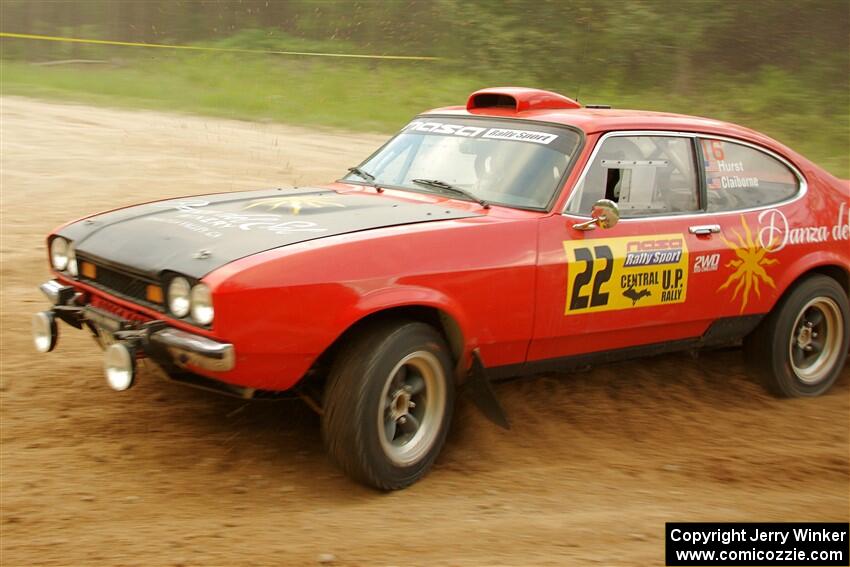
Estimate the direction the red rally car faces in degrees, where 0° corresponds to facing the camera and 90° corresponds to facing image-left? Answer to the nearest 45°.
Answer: approximately 45°
